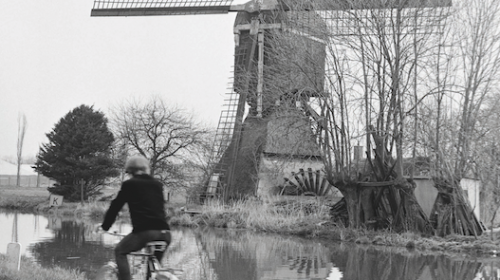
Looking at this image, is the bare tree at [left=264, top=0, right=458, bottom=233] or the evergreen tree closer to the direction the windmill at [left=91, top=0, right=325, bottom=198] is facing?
the bare tree

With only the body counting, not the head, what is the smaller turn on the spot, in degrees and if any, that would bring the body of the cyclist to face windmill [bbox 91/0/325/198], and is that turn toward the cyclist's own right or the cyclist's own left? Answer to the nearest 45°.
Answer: approximately 45° to the cyclist's own right

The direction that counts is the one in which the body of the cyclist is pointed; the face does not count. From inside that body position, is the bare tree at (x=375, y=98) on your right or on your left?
on your right

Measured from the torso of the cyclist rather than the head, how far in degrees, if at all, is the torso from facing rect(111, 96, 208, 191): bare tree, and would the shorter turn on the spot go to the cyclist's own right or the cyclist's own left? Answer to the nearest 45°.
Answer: approximately 45° to the cyclist's own right

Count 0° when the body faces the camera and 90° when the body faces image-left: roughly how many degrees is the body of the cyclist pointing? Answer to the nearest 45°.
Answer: approximately 135°

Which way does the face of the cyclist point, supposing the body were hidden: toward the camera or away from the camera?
away from the camera
